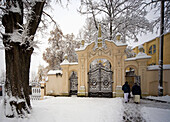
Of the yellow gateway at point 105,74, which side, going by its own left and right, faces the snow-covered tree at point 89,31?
back

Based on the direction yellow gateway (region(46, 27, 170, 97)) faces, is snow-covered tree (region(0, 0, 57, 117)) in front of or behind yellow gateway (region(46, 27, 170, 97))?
in front

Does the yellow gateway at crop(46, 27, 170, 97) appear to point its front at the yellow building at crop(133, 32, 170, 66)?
no

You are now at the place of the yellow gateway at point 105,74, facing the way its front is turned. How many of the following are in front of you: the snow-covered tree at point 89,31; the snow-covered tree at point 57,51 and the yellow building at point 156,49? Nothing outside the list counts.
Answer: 0

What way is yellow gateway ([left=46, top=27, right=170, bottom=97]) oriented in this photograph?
toward the camera

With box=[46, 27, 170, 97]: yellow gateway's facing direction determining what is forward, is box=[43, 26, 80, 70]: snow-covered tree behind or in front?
behind
